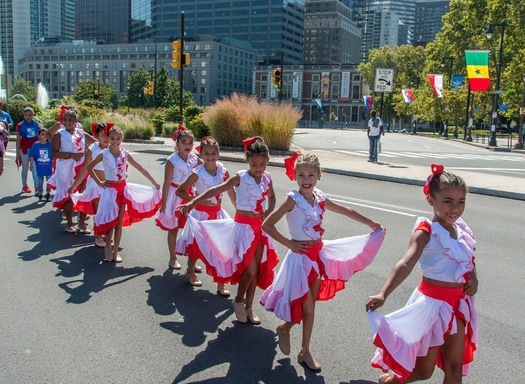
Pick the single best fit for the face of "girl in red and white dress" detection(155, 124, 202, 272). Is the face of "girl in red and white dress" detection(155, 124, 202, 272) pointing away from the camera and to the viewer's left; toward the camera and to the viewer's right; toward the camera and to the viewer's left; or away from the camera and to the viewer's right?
toward the camera and to the viewer's right

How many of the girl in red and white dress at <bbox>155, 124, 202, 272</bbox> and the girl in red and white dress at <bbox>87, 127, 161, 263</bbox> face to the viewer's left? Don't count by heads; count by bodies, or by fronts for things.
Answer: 0

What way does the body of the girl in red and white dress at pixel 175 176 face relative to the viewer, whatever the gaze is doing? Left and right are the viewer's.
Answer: facing the viewer and to the right of the viewer

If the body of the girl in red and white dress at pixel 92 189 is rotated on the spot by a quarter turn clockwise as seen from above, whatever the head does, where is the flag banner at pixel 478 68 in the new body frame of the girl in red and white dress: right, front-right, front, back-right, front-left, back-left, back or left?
back

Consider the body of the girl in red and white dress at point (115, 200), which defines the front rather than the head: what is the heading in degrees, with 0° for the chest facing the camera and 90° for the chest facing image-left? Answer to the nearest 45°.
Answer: approximately 0°

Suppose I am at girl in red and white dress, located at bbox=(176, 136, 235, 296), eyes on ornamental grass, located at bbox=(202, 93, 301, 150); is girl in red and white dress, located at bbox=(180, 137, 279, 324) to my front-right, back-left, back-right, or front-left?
back-right

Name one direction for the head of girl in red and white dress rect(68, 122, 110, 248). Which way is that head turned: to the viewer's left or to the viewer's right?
to the viewer's right

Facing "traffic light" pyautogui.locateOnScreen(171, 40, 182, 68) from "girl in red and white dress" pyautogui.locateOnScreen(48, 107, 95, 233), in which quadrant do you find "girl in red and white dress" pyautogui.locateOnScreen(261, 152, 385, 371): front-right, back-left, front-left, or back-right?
back-right

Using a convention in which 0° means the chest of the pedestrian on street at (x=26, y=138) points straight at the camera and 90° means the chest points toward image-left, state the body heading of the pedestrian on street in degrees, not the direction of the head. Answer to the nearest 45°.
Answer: approximately 0°
